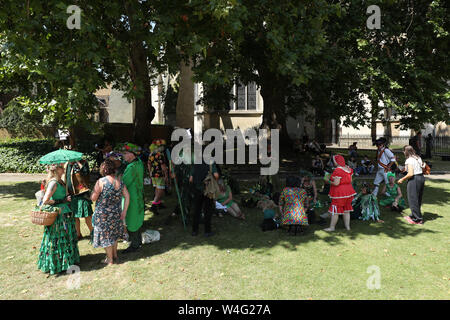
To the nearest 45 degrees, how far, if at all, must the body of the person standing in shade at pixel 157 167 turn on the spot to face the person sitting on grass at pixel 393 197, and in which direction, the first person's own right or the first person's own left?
approximately 135° to the first person's own left

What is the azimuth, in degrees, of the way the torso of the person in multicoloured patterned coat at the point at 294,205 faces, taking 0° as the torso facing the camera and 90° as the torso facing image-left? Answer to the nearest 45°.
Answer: approximately 180°

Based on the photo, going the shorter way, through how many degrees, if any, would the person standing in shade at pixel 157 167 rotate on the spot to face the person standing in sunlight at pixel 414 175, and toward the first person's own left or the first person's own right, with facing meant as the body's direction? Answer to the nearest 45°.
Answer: approximately 135° to the first person's own left

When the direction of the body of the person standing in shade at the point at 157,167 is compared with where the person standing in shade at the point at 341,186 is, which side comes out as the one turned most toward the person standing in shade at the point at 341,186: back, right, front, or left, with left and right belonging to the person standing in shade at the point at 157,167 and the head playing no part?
left

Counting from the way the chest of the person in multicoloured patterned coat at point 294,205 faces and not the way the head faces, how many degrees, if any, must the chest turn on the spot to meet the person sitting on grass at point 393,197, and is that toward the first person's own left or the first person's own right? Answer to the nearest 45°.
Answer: approximately 45° to the first person's own right

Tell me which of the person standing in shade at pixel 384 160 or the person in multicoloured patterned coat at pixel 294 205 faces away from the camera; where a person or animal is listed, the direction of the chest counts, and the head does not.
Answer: the person in multicoloured patterned coat at pixel 294 205

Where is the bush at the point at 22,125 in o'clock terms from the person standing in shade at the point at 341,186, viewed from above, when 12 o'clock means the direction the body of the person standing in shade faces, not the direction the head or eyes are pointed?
The bush is roughly at 1 o'clock from the person standing in shade.

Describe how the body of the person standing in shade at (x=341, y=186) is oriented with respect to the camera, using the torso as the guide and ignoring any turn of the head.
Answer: to the viewer's left

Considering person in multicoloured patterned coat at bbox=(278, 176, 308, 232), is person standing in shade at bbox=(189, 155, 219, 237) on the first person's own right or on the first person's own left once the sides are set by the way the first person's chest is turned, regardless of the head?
on the first person's own left
